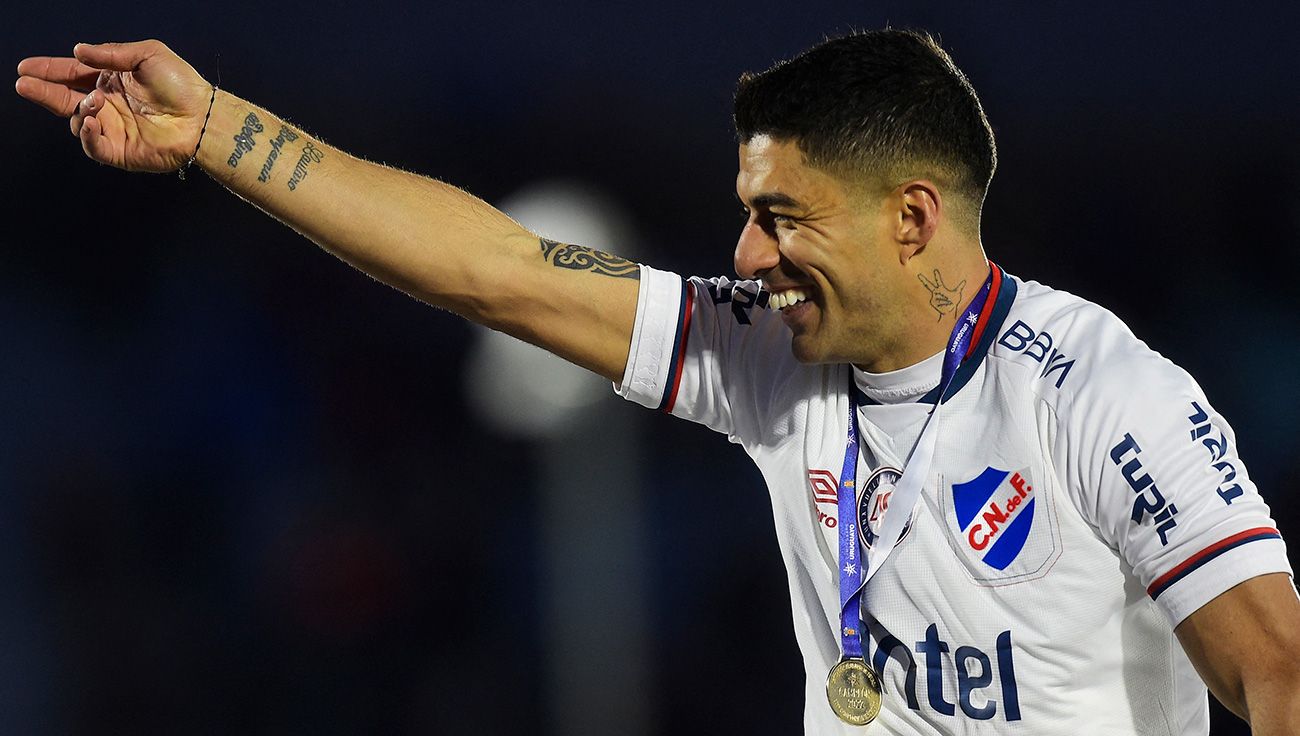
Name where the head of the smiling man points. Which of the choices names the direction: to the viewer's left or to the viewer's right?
to the viewer's left

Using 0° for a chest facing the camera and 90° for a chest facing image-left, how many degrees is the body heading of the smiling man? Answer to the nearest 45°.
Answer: approximately 45°
